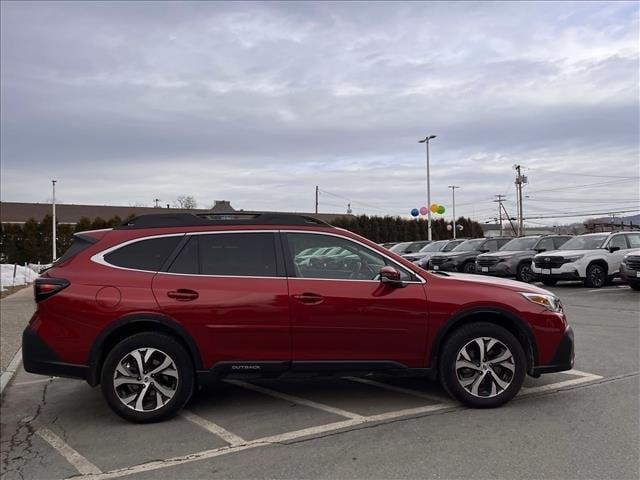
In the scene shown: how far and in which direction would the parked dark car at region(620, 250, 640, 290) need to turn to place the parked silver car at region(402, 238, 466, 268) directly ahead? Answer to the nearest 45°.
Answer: approximately 90° to its right

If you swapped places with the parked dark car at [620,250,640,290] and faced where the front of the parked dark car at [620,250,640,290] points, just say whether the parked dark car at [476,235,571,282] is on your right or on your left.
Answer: on your right

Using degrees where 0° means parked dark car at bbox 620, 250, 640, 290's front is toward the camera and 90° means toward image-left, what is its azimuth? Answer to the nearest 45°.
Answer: approximately 45°

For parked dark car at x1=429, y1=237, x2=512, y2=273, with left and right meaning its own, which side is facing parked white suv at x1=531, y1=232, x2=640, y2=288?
left

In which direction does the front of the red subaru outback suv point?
to the viewer's right

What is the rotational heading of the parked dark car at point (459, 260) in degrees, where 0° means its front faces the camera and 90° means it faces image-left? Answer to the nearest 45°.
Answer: approximately 45°

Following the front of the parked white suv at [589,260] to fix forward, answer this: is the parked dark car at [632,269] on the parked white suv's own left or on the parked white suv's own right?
on the parked white suv's own left

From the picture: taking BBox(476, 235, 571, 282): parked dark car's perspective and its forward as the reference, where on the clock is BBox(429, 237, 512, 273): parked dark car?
BBox(429, 237, 512, 273): parked dark car is roughly at 3 o'clock from BBox(476, 235, 571, 282): parked dark car.

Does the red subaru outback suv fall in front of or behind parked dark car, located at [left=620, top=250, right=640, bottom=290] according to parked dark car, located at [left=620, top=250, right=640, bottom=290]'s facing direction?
in front

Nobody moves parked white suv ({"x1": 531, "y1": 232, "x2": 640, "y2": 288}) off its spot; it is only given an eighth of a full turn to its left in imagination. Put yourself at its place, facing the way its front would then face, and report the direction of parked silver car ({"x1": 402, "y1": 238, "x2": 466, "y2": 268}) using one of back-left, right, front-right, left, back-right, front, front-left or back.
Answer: back-right

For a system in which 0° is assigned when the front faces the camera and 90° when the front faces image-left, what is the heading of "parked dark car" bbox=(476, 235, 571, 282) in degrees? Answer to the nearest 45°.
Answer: approximately 45°

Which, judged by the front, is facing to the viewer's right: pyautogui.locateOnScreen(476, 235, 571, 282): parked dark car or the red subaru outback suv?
the red subaru outback suv

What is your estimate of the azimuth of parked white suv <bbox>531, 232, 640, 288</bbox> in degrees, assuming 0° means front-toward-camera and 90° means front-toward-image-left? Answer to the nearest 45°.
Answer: approximately 45°
